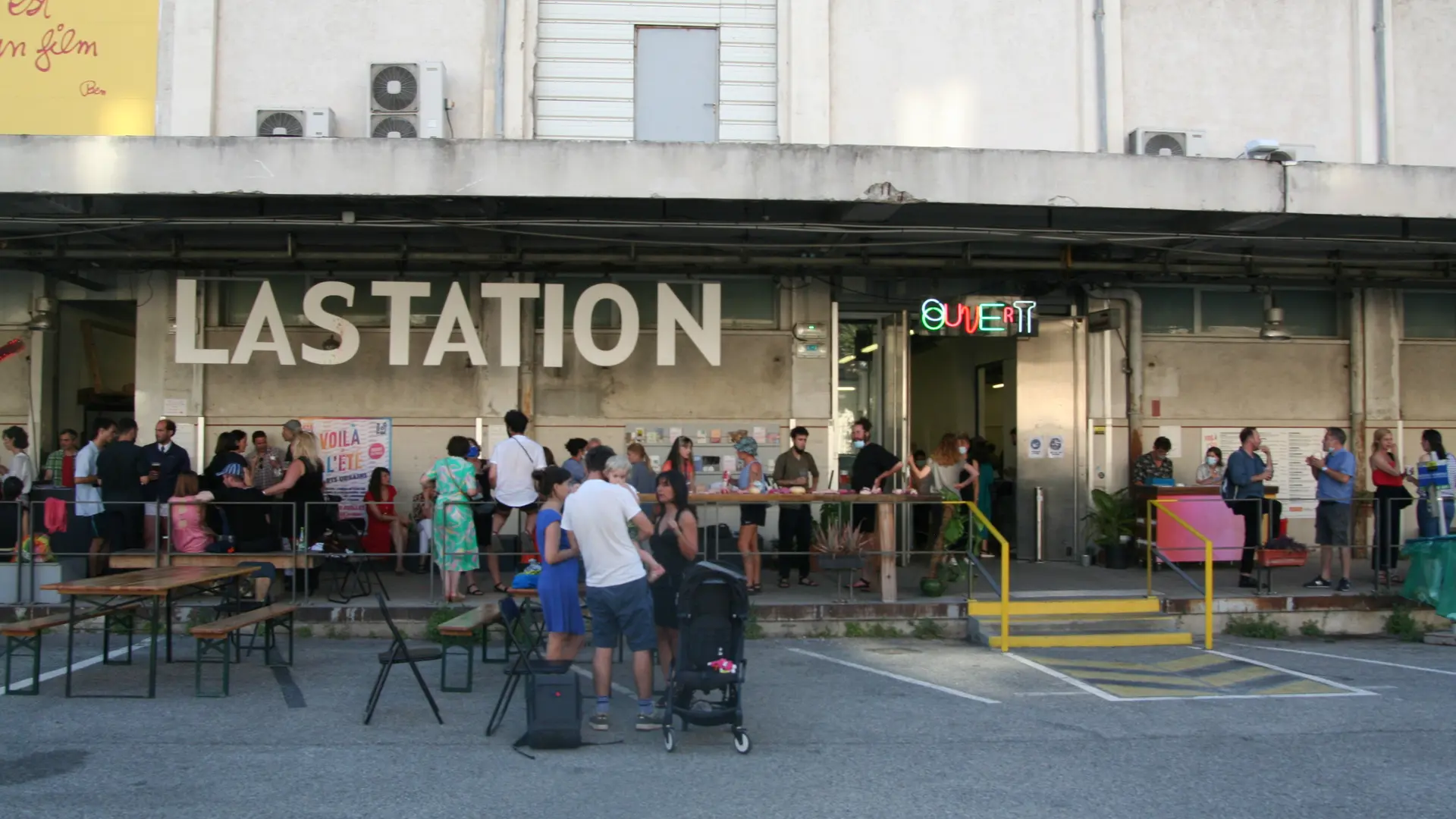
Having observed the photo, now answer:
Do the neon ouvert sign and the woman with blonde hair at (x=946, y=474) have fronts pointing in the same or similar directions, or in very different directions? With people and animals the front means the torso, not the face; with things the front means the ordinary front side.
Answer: very different directions

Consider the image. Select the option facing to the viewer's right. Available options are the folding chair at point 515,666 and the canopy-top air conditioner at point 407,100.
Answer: the folding chair

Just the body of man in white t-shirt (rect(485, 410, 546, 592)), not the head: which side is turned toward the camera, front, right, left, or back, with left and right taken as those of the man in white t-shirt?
back

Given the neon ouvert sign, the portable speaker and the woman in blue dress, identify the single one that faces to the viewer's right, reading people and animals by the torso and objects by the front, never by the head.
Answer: the woman in blue dress

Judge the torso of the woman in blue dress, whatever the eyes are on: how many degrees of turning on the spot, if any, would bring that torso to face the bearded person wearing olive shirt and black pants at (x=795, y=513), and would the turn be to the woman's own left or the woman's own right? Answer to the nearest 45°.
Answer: approximately 45° to the woman's own left

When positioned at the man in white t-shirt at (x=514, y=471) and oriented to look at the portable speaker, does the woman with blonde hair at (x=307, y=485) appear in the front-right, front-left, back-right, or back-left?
back-right

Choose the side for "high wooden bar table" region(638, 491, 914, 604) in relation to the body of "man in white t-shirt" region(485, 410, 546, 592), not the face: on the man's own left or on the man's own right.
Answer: on the man's own right

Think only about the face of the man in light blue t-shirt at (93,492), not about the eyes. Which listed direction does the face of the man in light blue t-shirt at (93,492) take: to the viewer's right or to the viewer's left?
to the viewer's right

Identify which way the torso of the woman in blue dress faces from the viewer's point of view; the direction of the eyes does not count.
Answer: to the viewer's right

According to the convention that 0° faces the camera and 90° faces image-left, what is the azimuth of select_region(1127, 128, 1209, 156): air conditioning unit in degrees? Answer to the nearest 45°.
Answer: approximately 0°
